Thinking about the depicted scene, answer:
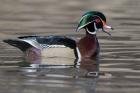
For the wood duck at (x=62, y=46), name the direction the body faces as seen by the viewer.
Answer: to the viewer's right
